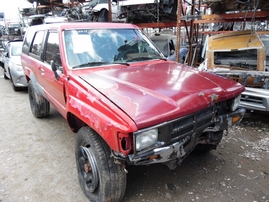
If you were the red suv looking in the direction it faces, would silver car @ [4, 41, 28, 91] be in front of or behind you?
behind

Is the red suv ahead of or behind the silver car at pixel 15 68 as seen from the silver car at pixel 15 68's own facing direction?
ahead

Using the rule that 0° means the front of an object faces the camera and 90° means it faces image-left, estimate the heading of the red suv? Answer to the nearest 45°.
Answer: approximately 315°

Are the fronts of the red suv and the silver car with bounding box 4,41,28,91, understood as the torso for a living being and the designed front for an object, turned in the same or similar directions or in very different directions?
same or similar directions

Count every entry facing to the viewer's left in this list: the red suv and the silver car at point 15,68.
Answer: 0

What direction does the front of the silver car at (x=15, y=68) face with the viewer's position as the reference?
facing the viewer and to the right of the viewer
